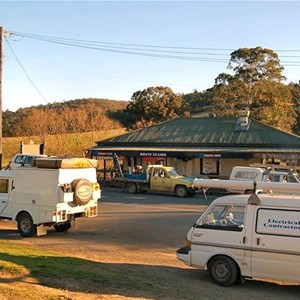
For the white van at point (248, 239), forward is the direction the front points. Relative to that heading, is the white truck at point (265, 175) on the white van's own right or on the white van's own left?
on the white van's own right

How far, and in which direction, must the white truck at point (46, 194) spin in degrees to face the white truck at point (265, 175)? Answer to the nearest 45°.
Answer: approximately 90° to its right

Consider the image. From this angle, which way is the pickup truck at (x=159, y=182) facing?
to the viewer's right

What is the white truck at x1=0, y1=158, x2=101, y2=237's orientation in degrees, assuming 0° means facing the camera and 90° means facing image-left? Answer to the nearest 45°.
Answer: approximately 135°

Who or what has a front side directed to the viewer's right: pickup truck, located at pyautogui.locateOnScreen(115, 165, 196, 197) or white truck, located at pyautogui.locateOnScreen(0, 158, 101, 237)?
the pickup truck

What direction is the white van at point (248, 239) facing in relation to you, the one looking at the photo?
facing to the left of the viewer

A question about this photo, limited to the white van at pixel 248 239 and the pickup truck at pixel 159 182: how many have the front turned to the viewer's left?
1

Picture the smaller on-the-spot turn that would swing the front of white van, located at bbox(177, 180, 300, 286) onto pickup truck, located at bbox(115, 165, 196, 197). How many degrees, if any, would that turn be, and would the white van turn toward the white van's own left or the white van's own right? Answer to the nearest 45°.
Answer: approximately 90° to the white van's own right

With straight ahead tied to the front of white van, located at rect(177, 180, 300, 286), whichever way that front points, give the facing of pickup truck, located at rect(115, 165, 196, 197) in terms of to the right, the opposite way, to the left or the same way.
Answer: the opposite way
